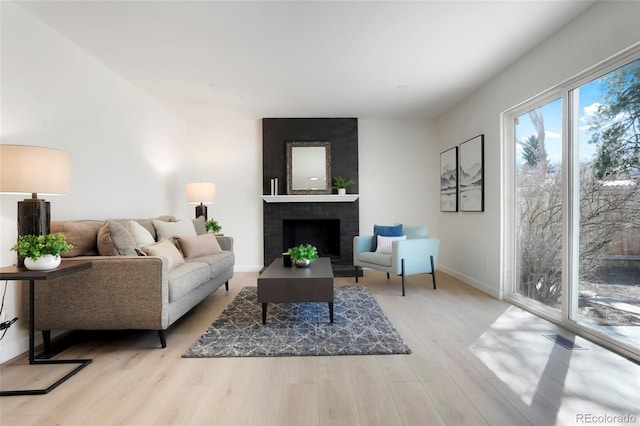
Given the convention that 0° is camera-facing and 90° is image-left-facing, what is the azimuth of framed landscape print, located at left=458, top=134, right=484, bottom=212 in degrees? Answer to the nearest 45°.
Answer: approximately 45°

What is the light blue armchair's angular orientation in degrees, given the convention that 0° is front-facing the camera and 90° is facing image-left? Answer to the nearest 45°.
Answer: approximately 45°

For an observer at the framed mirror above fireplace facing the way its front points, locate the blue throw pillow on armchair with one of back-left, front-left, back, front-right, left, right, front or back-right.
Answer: front-left

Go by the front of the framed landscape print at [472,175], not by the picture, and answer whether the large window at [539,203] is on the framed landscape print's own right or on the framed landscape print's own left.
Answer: on the framed landscape print's own left

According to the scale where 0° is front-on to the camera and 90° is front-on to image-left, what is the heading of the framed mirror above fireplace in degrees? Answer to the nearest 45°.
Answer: approximately 0°

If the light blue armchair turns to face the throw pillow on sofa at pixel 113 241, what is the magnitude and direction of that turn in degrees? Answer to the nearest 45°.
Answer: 0° — it already faces it

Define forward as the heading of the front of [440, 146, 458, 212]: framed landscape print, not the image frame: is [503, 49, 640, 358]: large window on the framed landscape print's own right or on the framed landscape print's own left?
on the framed landscape print's own left

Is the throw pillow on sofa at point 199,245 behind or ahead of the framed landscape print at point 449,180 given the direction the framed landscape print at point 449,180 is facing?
ahead

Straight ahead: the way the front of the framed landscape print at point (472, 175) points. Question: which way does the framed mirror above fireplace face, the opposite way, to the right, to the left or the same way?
to the left
